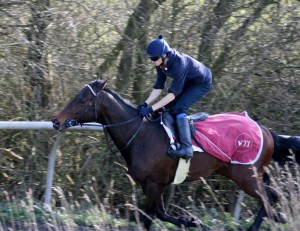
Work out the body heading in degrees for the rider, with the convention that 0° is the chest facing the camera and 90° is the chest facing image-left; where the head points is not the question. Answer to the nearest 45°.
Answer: approximately 90°

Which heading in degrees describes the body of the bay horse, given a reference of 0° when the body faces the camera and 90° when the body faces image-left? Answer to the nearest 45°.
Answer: approximately 90°
